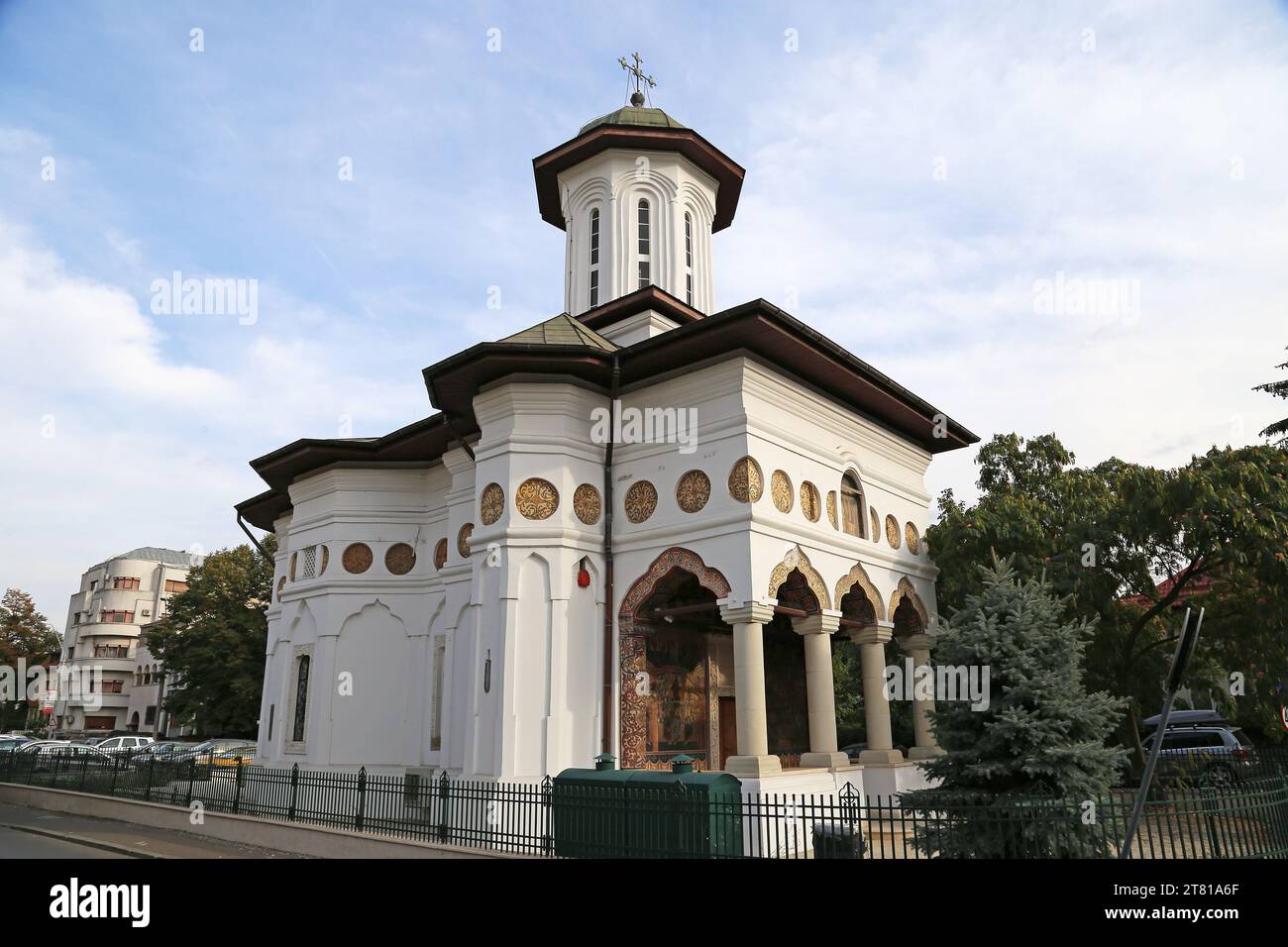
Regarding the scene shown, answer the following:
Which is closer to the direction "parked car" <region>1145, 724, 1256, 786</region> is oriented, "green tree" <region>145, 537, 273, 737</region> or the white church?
the green tree

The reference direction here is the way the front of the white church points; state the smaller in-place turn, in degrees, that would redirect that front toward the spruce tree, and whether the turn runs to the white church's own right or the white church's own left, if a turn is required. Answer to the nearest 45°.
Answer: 0° — it already faces it

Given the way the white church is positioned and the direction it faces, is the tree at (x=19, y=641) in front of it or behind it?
behind

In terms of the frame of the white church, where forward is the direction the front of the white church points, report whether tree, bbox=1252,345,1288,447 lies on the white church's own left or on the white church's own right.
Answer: on the white church's own left

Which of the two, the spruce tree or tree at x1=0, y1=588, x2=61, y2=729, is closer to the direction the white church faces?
the spruce tree

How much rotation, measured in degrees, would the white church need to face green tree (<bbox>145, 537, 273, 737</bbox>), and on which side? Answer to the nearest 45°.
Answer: approximately 180°

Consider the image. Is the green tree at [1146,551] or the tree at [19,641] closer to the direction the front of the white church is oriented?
the green tree

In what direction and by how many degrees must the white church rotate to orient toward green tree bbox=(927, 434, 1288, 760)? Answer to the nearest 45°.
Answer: approximately 45° to its left

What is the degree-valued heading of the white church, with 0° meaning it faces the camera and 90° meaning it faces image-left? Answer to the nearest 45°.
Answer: approximately 315°
